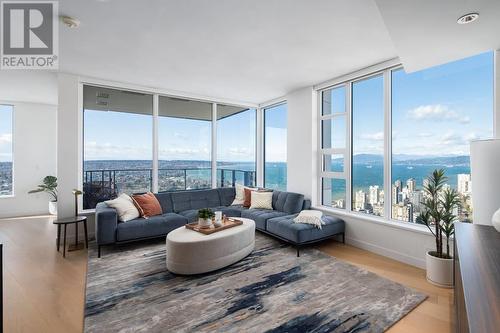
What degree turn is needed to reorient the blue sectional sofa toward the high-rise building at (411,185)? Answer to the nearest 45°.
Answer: approximately 90° to its left

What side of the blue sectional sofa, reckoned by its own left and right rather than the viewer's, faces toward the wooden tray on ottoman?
front

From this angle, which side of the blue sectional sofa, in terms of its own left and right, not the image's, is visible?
front

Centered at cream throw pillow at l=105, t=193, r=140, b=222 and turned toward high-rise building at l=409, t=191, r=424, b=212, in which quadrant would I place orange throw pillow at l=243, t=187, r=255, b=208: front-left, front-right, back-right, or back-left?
front-right

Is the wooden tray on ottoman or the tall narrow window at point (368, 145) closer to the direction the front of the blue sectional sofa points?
the wooden tray on ottoman

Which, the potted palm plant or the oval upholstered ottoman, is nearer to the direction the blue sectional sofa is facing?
the oval upholstered ottoman

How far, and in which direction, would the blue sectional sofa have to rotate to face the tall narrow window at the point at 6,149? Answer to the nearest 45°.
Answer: approximately 135° to its right

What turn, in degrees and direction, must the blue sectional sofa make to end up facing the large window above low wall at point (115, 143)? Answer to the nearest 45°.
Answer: approximately 135° to its right

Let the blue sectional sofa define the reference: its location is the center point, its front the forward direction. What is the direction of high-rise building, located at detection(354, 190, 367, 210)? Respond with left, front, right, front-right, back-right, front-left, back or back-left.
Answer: left

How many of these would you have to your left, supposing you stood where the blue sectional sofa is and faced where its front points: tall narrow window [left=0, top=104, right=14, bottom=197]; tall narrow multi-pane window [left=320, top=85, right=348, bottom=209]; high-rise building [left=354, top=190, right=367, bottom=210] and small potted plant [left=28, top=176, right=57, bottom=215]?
2

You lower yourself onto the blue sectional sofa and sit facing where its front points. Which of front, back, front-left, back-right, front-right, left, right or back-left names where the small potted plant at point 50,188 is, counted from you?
back-right

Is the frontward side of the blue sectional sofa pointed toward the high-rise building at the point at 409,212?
no

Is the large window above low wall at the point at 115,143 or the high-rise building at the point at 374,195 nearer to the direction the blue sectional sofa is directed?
the high-rise building

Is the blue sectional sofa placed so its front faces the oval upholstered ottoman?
yes

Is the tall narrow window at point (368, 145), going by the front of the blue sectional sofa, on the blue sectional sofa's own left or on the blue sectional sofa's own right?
on the blue sectional sofa's own left

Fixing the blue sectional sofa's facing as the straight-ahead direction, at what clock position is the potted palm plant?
The potted palm plant is roughly at 10 o'clock from the blue sectional sofa.

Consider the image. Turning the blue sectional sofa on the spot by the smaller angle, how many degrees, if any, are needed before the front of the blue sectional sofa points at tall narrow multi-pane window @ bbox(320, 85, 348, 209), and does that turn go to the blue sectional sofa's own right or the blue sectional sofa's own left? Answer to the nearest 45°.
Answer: approximately 90° to the blue sectional sofa's own left
